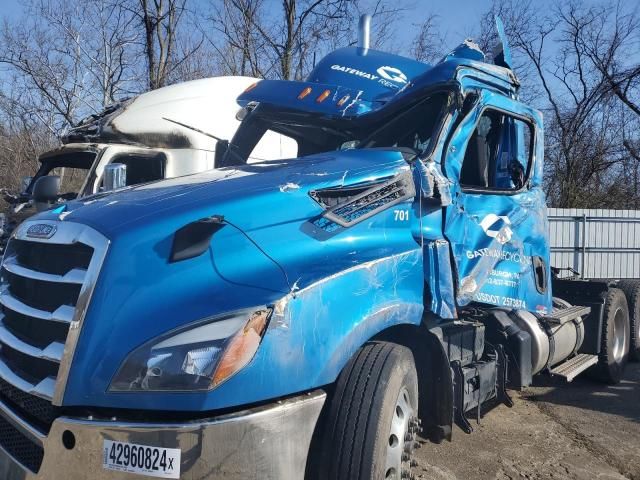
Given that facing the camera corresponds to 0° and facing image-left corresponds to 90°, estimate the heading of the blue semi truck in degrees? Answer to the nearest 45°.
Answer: approximately 45°

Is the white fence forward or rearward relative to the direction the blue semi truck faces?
rearward
